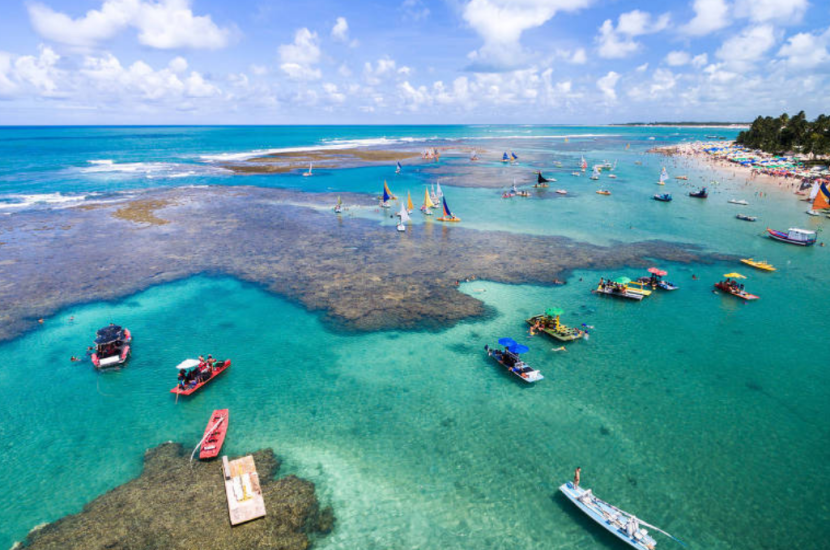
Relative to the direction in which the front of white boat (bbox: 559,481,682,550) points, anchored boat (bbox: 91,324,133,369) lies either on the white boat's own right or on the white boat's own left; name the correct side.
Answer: on the white boat's own left

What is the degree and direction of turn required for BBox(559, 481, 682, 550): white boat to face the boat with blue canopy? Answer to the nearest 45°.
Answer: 0° — it already faces it

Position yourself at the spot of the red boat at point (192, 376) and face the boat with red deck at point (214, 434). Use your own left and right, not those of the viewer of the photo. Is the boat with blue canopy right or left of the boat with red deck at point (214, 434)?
left

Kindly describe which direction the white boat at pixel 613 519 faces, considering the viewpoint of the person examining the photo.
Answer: facing away from the viewer and to the left of the viewer

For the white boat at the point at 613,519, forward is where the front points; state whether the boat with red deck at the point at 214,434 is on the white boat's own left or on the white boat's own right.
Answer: on the white boat's own left

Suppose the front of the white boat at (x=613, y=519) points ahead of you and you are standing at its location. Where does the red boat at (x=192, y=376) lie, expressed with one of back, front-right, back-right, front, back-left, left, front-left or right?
front-left

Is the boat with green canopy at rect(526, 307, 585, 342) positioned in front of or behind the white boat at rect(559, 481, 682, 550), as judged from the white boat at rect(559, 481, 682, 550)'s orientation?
in front

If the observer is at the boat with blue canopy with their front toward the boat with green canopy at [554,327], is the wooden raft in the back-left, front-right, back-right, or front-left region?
back-left
